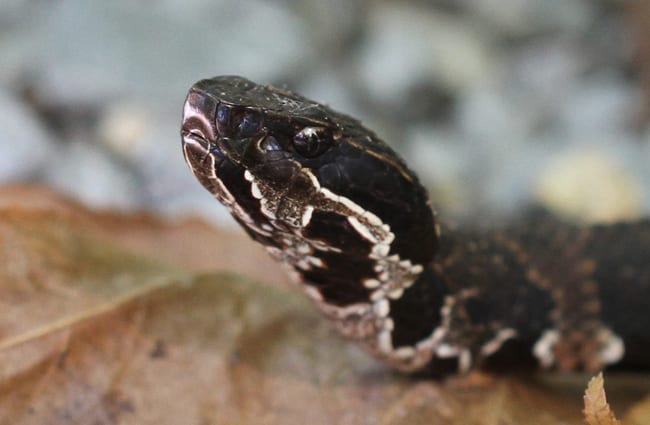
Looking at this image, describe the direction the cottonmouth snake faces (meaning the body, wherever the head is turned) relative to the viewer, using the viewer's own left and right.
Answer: facing to the left of the viewer

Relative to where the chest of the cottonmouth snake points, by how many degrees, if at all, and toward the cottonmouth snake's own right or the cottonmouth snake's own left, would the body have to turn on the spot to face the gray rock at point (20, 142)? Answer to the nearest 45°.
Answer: approximately 45° to the cottonmouth snake's own right

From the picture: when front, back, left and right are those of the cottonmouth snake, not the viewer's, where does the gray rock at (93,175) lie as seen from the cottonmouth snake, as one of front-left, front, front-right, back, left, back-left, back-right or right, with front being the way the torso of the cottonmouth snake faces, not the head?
front-right

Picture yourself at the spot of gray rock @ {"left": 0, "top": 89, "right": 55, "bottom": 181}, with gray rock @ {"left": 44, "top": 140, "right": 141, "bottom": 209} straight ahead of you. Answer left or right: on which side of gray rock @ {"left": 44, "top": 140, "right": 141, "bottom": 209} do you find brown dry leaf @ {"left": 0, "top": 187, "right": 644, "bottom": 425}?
right
